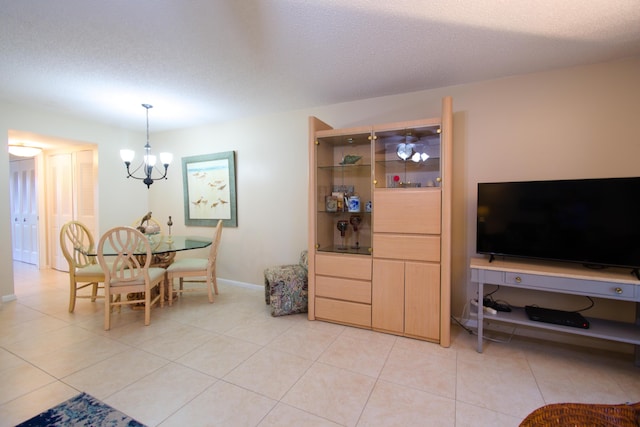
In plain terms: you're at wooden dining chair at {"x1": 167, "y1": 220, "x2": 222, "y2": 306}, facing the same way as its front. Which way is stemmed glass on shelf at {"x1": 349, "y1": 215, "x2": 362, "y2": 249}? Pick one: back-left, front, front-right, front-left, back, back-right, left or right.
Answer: back-left

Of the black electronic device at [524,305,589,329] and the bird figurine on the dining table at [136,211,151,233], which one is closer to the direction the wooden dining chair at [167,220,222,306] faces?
the bird figurine on the dining table

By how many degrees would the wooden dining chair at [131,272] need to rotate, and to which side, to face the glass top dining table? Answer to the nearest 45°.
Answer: approximately 45° to its right

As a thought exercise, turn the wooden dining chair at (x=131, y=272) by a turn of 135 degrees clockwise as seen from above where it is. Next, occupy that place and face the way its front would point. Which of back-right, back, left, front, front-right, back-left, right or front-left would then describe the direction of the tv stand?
front

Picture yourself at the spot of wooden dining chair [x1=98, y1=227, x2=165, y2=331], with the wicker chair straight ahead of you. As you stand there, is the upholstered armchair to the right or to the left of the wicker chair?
left

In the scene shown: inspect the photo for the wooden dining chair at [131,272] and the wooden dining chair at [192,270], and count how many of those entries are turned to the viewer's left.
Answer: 1

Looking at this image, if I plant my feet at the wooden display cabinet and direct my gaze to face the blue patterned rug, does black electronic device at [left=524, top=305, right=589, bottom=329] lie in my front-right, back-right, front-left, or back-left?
back-left

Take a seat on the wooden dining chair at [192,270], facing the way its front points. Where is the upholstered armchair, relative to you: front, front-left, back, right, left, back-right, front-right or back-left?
back-left

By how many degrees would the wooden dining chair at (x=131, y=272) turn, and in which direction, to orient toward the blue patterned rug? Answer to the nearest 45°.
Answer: approximately 180°

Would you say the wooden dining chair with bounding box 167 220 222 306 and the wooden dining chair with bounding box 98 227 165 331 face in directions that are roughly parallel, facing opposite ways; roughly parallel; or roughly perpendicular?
roughly perpendicular

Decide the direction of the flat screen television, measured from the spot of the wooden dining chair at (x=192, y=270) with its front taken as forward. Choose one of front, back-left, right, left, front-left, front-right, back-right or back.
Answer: back-left

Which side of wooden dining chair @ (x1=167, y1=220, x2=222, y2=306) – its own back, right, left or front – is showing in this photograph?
left

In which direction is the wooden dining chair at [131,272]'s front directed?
away from the camera

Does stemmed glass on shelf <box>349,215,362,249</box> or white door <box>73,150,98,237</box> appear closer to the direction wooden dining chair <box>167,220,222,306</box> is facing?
the white door
